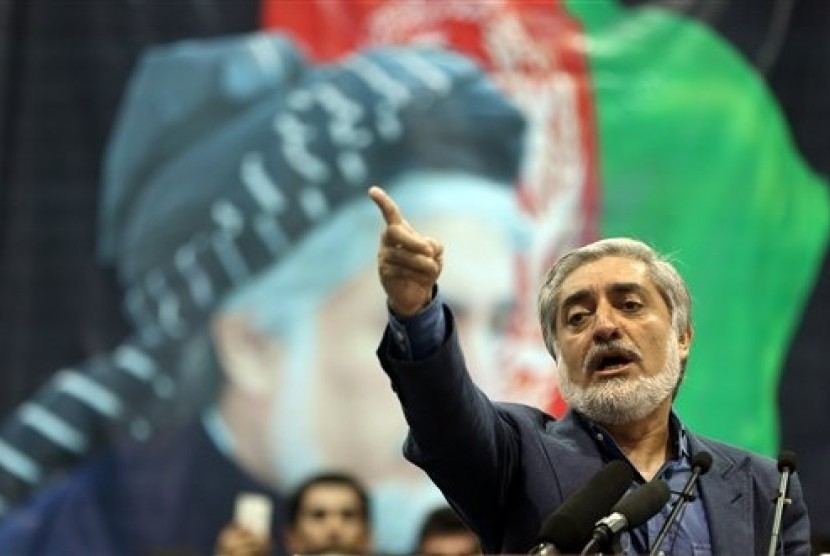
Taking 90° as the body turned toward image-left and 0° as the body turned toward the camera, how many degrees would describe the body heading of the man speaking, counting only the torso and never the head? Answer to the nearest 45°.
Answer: approximately 0°
